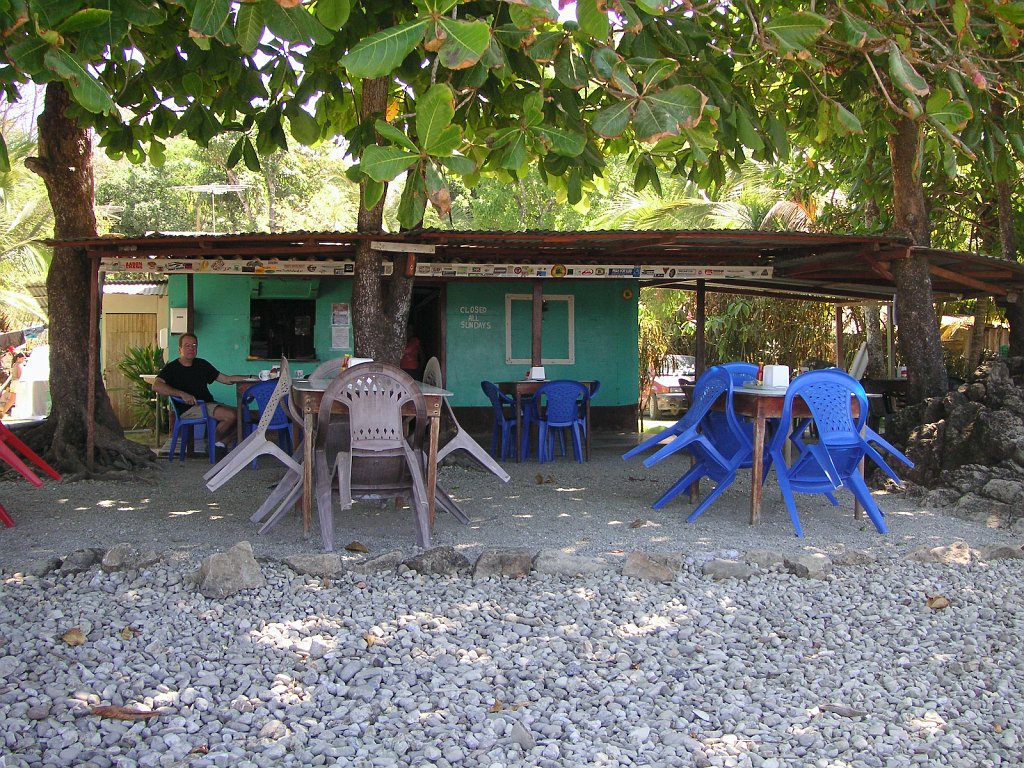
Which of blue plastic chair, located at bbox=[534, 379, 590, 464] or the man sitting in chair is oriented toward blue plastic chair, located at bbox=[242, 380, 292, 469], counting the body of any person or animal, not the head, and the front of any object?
the man sitting in chair

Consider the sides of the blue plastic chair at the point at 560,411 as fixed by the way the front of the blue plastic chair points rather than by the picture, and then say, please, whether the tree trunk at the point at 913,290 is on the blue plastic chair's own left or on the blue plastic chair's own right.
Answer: on the blue plastic chair's own right

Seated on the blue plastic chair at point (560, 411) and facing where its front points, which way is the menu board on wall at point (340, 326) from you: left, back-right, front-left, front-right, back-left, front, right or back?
front-left

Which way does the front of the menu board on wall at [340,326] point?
toward the camera

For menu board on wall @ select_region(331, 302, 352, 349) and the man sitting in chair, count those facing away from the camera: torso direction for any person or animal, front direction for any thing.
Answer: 0

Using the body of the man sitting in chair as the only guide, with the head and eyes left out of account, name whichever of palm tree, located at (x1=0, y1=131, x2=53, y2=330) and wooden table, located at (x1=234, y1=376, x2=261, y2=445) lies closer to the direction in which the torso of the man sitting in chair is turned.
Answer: the wooden table

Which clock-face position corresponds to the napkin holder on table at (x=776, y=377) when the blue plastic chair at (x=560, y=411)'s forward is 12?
The napkin holder on table is roughly at 5 o'clock from the blue plastic chair.

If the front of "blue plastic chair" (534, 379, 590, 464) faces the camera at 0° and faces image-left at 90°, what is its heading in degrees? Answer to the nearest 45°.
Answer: approximately 180°

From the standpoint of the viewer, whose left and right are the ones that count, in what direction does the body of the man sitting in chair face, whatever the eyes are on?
facing the viewer and to the right of the viewer

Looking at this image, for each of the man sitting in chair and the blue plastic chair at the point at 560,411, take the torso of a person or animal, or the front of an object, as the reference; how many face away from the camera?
1

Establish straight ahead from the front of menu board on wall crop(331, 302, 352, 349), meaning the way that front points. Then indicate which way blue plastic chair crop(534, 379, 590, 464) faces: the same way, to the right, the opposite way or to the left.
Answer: the opposite way

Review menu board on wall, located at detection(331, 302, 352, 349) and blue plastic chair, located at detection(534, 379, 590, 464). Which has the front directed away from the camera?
the blue plastic chair

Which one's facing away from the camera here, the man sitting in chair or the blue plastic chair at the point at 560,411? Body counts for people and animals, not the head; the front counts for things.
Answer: the blue plastic chair

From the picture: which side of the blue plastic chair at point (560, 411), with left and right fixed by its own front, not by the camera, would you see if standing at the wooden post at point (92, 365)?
left

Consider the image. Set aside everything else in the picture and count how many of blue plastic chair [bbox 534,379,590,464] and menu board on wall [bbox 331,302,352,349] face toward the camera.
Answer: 1

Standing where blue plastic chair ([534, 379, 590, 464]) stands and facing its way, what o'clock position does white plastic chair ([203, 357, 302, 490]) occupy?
The white plastic chair is roughly at 7 o'clock from the blue plastic chair.

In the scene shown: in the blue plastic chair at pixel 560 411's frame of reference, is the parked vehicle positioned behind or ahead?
ahead

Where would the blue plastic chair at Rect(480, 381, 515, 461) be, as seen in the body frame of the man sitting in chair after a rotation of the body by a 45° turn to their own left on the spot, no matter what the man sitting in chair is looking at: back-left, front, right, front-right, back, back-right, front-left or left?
front
